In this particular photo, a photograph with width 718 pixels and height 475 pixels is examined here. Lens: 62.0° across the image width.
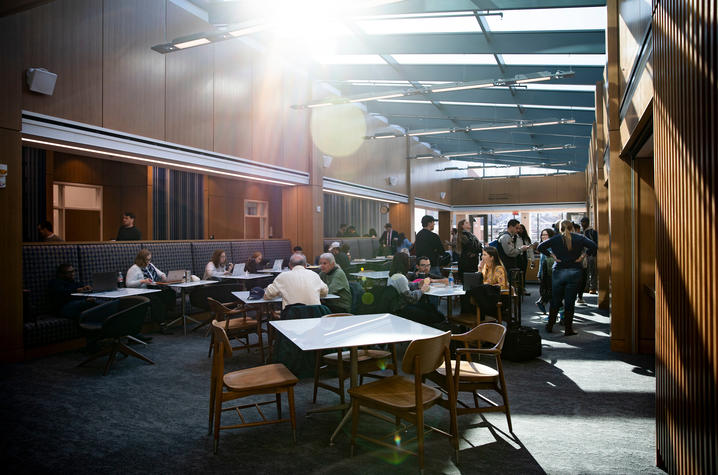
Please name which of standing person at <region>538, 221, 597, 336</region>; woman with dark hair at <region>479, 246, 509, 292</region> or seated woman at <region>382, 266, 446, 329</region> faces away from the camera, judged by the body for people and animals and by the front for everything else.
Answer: the standing person

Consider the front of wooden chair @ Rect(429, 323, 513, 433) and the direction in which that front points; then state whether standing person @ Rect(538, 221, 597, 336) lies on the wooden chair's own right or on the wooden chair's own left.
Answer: on the wooden chair's own right

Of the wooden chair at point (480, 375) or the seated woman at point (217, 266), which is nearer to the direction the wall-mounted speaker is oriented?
the wooden chair

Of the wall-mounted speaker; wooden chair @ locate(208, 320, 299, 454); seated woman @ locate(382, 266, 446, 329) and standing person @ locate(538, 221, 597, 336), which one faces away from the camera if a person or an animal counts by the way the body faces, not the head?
the standing person

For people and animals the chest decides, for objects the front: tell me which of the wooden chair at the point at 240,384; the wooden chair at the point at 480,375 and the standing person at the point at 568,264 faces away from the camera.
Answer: the standing person

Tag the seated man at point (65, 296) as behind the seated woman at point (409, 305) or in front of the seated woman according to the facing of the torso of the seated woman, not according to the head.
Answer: behind

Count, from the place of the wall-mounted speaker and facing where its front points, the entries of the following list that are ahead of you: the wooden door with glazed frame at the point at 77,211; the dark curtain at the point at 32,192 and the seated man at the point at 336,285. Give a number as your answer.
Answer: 1

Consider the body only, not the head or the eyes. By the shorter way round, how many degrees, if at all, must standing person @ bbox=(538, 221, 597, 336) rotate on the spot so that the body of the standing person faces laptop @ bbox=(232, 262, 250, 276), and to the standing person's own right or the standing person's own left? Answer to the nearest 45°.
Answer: approximately 90° to the standing person's own left

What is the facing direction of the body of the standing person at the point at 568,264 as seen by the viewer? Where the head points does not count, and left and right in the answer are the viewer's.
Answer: facing away from the viewer

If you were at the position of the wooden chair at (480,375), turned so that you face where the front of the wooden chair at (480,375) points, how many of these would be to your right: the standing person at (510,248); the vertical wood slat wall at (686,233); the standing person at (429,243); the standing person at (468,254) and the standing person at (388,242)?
4

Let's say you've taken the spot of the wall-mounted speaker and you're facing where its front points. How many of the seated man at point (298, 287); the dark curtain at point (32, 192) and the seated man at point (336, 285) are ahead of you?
2

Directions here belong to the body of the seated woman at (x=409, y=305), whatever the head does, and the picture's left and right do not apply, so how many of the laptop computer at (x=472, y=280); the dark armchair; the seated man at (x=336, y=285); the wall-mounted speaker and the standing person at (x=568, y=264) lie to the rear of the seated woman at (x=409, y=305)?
3

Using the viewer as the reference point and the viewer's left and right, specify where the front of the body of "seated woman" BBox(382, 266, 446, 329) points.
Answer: facing to the right of the viewer

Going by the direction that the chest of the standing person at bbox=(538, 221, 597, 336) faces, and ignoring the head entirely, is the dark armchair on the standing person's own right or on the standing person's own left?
on the standing person's own left

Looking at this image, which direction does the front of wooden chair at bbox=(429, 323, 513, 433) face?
to the viewer's left
